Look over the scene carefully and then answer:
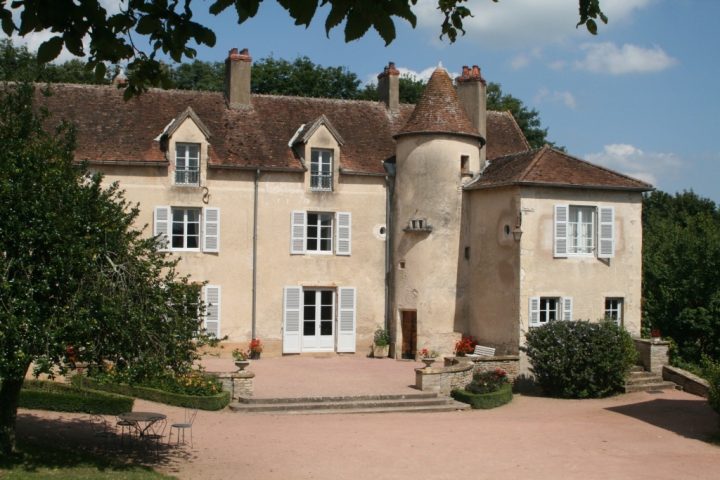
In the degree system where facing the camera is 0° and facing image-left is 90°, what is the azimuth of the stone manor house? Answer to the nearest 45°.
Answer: approximately 0°

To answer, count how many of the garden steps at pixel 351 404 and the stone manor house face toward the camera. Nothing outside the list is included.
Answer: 2

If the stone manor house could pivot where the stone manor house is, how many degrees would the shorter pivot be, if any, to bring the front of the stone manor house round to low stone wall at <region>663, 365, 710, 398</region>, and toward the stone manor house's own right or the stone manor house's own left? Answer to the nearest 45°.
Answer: approximately 45° to the stone manor house's own left

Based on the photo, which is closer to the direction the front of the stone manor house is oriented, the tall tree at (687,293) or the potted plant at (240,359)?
the potted plant

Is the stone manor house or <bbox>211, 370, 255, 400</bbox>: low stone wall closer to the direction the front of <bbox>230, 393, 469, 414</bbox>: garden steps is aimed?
the low stone wall

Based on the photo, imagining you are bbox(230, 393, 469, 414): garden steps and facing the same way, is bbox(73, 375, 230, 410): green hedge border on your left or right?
on your right

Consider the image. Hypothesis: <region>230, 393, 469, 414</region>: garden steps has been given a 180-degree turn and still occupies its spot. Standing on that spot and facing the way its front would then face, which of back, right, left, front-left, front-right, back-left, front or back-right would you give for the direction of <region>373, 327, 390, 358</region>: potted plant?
front

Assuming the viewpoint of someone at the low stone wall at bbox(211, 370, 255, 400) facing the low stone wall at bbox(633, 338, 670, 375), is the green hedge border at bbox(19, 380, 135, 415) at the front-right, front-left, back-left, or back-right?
back-right
